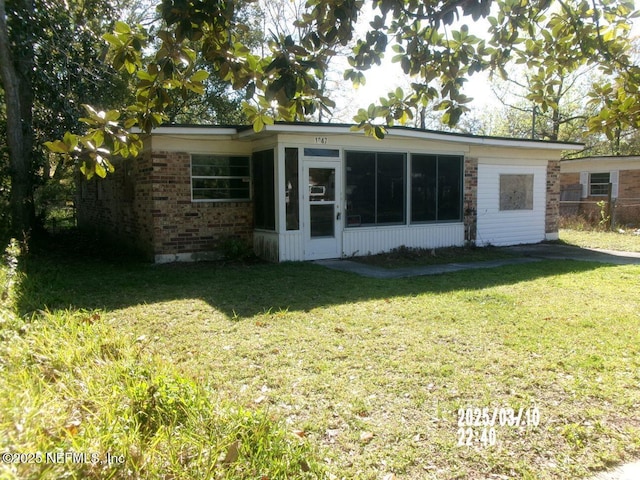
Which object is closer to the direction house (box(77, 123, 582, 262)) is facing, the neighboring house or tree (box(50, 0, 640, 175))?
the tree

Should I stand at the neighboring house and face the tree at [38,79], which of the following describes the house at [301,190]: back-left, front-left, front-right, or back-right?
front-left

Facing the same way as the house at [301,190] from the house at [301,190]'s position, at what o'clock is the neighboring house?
The neighboring house is roughly at 9 o'clock from the house.

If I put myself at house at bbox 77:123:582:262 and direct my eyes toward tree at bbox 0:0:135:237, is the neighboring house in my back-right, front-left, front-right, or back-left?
back-right

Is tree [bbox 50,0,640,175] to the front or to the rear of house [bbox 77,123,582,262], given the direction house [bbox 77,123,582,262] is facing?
to the front

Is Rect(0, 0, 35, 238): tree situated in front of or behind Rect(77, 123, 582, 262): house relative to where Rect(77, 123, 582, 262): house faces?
behind

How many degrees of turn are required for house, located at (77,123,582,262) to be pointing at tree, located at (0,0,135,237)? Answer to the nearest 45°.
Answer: approximately 135° to its right
